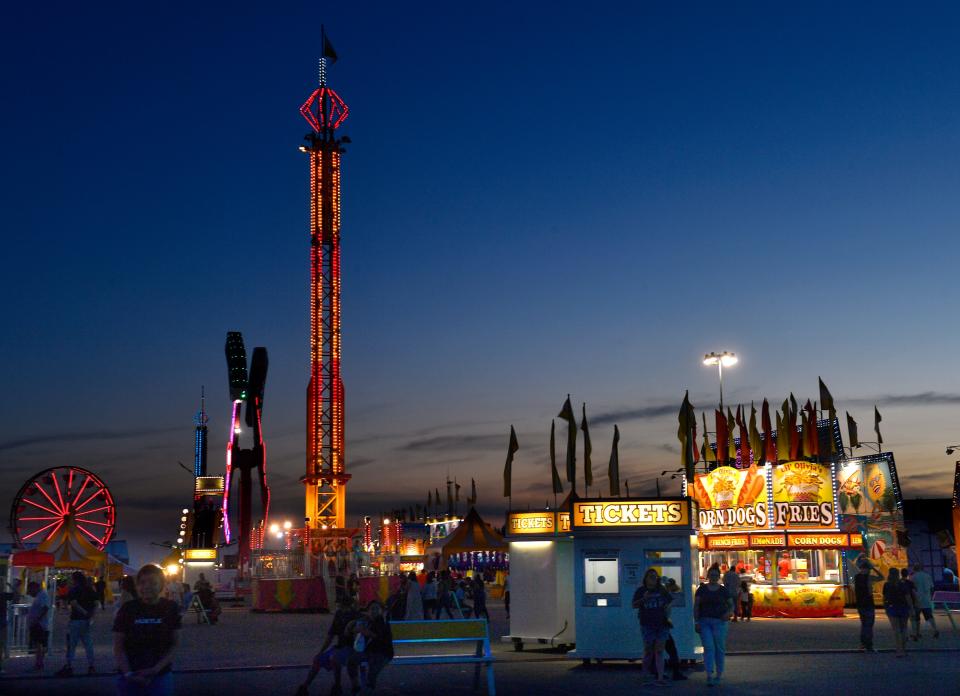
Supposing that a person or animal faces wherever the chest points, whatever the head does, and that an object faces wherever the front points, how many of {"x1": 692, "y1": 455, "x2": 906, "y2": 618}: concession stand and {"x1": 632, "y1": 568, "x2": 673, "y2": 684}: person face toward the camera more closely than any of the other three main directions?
2

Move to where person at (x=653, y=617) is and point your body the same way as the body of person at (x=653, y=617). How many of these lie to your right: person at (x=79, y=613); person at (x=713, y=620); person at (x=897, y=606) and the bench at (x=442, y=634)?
2

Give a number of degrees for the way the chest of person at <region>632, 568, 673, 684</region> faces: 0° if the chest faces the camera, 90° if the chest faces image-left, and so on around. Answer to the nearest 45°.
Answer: approximately 0°

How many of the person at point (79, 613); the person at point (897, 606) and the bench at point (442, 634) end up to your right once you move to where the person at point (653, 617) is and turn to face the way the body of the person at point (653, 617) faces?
2

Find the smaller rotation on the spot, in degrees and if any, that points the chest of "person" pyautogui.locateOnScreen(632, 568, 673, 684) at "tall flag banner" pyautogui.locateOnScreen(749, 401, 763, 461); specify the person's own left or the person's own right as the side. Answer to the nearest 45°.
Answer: approximately 180°

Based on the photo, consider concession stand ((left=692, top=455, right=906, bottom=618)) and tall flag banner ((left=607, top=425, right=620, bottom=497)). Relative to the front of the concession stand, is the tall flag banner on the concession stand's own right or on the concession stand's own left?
on the concession stand's own right
